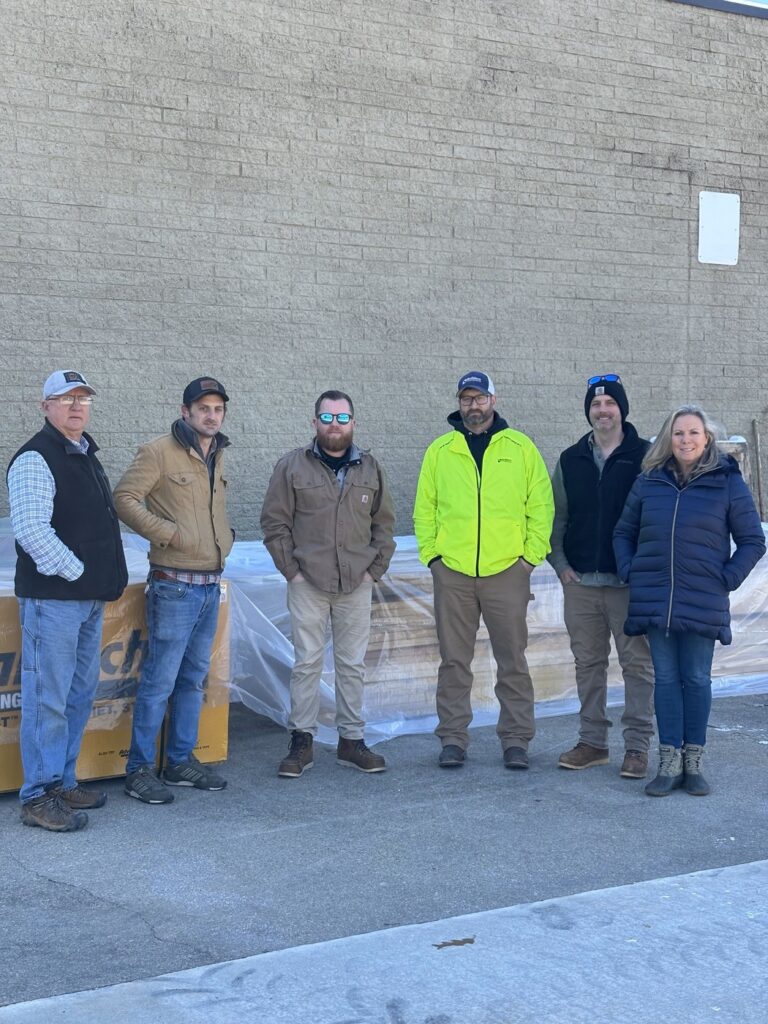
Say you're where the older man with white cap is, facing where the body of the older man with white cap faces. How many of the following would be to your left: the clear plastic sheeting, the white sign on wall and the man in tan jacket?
3

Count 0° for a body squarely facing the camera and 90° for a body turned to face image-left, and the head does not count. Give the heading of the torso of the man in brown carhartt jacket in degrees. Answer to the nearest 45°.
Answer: approximately 0°

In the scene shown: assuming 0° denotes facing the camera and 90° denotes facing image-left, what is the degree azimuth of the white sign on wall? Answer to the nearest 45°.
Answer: approximately 0°

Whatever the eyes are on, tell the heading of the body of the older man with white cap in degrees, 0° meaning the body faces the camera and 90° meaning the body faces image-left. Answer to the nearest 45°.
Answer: approximately 315°

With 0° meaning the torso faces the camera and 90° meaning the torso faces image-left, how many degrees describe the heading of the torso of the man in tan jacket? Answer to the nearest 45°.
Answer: approximately 315°

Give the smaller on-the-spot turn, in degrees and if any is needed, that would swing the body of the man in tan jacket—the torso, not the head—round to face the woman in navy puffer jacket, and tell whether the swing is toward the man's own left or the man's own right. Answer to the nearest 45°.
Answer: approximately 45° to the man's own left
